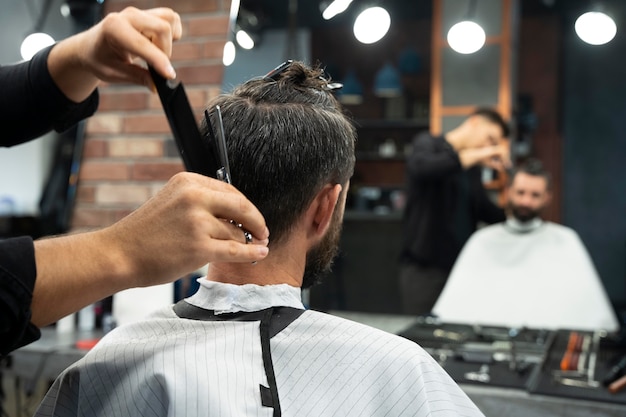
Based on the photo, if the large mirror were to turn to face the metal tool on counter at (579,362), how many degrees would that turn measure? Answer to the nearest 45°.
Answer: approximately 45° to its left

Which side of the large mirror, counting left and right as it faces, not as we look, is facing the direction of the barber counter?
front

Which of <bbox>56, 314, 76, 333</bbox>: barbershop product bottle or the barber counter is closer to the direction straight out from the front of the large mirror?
the barber counter

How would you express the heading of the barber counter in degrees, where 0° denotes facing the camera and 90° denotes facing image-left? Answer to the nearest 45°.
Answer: approximately 0°

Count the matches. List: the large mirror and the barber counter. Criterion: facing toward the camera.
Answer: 2

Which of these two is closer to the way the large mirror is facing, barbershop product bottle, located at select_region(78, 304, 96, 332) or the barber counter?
the barber counter

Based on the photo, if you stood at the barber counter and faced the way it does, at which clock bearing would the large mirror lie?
The large mirror is roughly at 5 o'clock from the barber counter.

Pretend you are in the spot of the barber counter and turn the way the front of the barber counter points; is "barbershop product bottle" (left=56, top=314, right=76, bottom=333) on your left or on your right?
on your right

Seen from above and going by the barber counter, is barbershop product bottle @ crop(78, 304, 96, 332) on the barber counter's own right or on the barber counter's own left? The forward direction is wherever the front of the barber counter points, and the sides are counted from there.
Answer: on the barber counter's own right

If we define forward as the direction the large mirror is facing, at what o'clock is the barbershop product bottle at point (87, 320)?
The barbershop product bottle is roughly at 2 o'clock from the large mirror.
